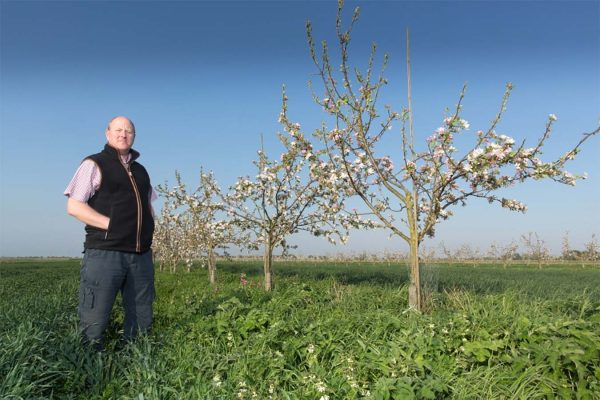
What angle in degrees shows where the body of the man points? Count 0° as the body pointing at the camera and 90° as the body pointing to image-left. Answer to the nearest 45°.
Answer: approximately 315°

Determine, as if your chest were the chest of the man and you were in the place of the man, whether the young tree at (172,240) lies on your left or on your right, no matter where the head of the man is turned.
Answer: on your left
